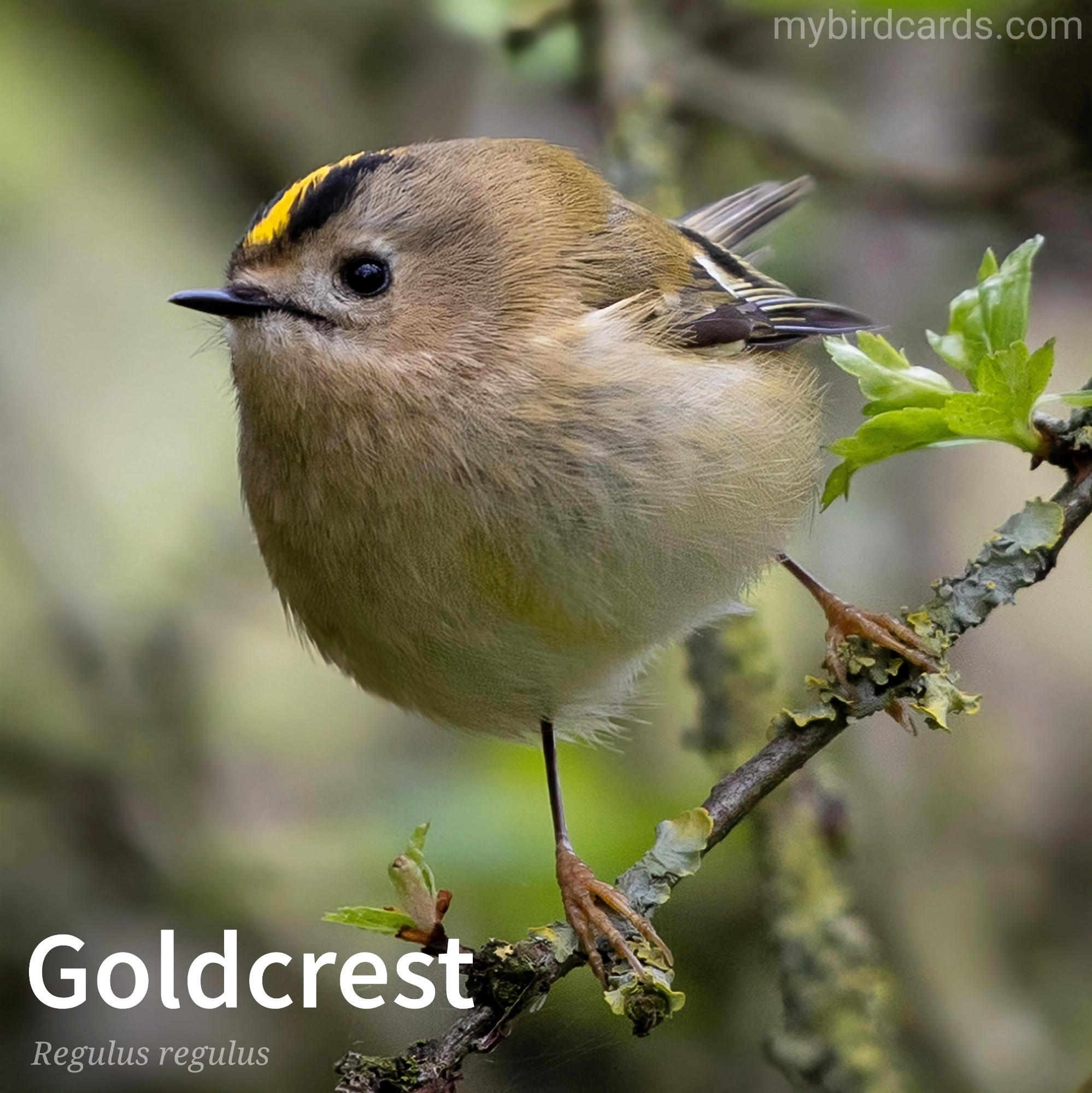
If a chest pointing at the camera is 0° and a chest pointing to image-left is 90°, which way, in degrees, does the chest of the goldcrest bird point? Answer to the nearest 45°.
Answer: approximately 45°
